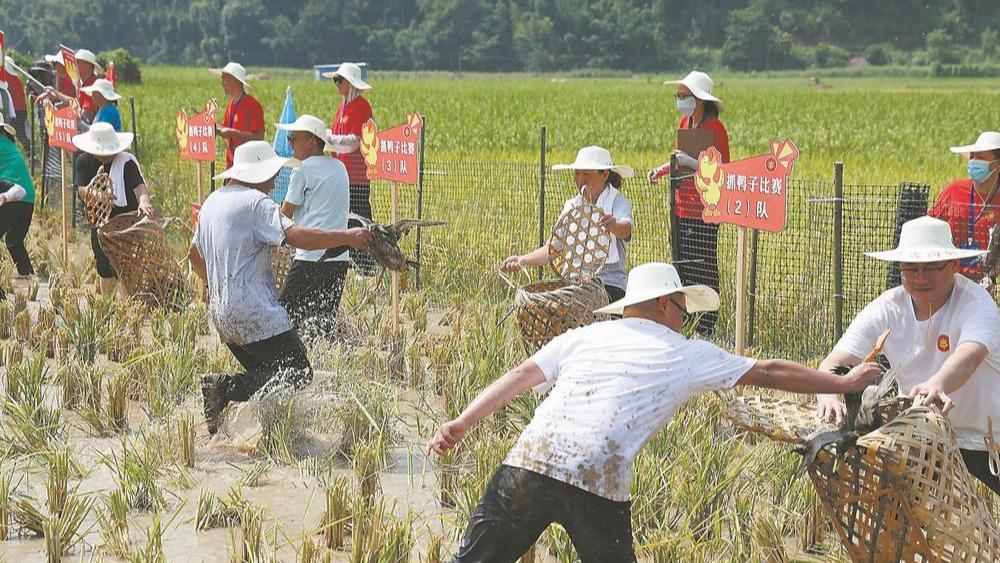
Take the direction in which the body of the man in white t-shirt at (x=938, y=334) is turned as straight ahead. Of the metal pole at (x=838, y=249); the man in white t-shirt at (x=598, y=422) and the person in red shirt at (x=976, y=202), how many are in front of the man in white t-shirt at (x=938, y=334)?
1

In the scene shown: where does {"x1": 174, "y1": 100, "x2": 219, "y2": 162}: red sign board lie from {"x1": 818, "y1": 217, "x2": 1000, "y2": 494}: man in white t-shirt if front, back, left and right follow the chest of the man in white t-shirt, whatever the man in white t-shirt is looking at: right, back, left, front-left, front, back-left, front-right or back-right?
right

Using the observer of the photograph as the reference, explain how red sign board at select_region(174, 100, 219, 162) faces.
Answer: facing the viewer

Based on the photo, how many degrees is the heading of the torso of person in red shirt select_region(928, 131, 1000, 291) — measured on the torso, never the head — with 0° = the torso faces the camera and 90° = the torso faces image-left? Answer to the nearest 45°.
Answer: approximately 45°

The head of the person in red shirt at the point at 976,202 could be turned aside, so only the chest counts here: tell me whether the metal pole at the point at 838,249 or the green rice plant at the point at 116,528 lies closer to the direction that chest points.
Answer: the green rice plant

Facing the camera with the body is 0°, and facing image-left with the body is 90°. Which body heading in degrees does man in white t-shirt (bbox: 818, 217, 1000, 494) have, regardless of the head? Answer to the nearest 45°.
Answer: approximately 45°

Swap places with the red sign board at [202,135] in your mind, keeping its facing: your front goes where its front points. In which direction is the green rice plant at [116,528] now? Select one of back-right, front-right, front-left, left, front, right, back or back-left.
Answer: front

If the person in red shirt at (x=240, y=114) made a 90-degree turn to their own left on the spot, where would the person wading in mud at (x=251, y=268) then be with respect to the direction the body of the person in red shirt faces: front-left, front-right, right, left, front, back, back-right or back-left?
front-right

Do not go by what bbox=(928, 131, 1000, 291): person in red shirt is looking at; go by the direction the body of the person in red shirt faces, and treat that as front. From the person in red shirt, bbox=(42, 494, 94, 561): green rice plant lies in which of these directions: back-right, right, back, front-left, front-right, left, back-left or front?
front

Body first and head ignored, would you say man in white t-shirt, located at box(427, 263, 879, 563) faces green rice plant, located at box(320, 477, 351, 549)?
no

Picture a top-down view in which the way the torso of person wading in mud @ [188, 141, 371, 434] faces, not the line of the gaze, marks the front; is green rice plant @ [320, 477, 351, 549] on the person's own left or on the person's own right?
on the person's own right

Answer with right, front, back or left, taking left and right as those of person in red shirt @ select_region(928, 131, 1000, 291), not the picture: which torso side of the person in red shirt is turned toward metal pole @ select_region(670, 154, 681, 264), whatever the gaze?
right

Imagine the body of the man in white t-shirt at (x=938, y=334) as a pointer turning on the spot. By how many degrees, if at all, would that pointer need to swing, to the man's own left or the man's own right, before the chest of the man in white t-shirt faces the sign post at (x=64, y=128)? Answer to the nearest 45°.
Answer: approximately 90° to the man's own right

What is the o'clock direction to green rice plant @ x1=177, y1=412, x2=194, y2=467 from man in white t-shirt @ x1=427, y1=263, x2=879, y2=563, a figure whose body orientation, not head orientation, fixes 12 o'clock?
The green rice plant is roughly at 9 o'clock from the man in white t-shirt.

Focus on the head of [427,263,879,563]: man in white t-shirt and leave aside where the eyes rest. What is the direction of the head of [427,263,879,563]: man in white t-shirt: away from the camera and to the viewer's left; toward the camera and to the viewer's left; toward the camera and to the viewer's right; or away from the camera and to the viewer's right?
away from the camera and to the viewer's right

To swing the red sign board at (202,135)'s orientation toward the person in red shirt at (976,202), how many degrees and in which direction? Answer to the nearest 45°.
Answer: approximately 45° to its left
